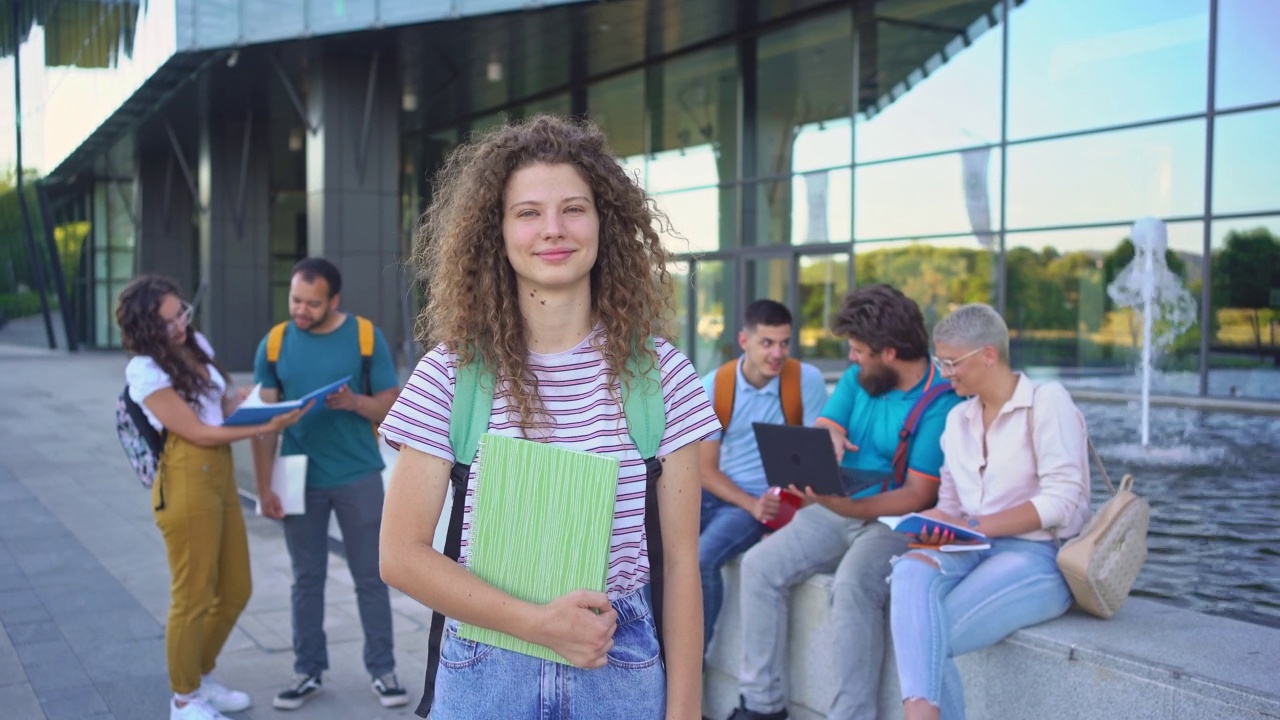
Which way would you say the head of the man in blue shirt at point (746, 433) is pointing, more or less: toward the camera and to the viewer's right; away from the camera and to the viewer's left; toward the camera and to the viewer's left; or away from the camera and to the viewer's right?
toward the camera and to the viewer's right

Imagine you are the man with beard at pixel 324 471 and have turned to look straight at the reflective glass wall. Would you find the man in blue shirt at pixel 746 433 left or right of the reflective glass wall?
right

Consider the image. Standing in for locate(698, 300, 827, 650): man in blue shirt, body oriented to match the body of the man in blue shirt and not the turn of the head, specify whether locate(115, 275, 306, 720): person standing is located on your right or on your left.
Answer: on your right

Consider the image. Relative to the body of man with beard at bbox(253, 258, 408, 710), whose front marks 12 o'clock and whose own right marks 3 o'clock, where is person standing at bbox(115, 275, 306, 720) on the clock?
The person standing is roughly at 2 o'clock from the man with beard.

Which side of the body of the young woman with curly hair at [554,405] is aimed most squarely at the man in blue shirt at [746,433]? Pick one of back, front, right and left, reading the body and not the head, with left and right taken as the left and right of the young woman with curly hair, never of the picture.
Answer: back

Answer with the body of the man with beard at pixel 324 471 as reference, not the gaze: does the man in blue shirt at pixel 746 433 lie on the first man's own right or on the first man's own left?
on the first man's own left

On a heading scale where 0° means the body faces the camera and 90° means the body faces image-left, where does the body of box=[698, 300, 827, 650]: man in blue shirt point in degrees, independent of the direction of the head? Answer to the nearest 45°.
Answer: approximately 0°

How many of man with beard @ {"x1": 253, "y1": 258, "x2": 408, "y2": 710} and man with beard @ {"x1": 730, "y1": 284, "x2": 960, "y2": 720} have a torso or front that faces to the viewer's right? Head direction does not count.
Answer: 0

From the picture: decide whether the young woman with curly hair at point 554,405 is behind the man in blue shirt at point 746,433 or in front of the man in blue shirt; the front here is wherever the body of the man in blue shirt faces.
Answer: in front

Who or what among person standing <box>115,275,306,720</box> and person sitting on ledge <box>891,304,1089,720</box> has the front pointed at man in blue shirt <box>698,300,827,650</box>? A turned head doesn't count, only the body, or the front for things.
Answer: the person standing

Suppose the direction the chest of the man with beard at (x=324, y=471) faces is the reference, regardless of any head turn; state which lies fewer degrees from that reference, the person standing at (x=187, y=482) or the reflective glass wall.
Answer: the person standing

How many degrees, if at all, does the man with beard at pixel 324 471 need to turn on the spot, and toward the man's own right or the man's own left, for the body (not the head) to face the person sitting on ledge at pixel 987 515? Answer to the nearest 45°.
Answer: approximately 45° to the man's own left

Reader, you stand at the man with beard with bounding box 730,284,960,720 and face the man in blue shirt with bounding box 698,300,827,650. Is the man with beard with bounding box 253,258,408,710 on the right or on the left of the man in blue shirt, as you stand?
left

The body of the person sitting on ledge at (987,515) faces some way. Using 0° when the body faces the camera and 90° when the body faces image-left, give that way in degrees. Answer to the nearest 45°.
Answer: approximately 45°

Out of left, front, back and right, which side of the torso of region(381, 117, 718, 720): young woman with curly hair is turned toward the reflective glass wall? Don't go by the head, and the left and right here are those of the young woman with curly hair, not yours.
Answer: back

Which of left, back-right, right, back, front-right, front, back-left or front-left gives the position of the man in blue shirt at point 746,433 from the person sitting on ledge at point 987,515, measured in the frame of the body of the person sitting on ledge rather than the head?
right

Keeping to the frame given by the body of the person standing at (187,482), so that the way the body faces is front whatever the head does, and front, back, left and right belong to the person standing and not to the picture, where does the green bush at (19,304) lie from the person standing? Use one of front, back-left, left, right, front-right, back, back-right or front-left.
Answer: left
